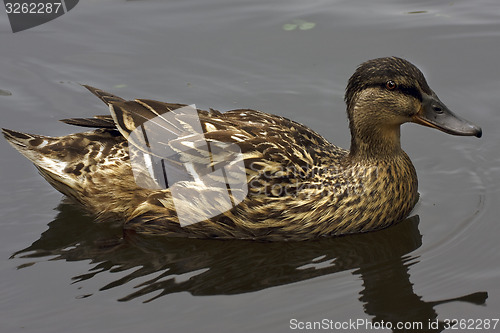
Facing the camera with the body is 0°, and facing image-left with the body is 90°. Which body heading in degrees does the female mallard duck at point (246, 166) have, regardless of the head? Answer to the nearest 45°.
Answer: approximately 270°
